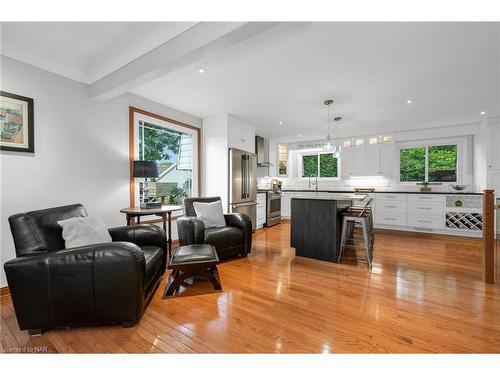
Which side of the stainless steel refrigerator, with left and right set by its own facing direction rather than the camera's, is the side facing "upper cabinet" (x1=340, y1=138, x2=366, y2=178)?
left

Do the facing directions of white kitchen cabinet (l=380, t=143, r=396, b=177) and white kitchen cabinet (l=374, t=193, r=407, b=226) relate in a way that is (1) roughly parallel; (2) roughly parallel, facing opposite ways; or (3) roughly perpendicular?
roughly parallel

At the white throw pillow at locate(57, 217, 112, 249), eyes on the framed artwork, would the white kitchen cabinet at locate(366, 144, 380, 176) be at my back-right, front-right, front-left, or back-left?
back-right

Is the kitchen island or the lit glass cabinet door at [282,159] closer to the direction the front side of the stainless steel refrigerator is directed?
the kitchen island

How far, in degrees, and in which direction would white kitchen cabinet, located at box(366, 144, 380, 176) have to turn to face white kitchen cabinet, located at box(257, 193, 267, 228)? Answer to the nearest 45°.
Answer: approximately 45° to its right

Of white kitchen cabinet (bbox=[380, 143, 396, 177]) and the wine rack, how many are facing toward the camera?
2

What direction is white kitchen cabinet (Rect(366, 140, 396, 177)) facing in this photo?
toward the camera

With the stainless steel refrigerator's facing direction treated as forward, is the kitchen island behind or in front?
in front

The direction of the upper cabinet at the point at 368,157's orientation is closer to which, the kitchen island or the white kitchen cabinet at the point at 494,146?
the kitchen island

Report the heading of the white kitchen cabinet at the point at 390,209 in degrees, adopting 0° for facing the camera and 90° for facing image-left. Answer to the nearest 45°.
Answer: approximately 0°

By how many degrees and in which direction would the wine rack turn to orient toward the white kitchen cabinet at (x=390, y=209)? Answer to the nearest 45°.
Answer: approximately 90° to its right

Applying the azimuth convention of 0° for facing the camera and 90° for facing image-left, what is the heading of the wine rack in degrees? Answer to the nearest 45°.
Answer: approximately 0°

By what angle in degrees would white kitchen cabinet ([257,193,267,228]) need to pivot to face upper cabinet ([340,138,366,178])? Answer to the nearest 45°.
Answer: approximately 45° to its left

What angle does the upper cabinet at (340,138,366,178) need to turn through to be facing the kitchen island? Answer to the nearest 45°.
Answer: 0° — it already faces it
